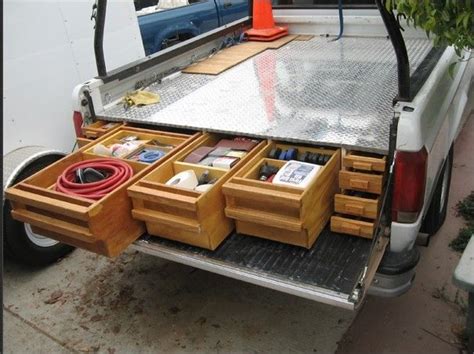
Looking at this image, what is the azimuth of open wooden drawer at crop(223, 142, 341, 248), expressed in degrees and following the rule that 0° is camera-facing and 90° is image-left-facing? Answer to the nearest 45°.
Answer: approximately 45°

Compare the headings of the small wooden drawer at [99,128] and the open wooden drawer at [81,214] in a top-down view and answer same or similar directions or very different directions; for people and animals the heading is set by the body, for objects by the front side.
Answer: same or similar directions

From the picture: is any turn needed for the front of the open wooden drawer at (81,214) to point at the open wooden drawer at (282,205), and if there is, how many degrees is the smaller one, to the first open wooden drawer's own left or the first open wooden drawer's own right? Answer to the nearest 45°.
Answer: approximately 90° to the first open wooden drawer's own left

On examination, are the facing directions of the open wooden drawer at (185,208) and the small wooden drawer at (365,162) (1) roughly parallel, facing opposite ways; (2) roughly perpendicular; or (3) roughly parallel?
roughly parallel

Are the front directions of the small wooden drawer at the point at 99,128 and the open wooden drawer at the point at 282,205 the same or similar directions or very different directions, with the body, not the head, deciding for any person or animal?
same or similar directions

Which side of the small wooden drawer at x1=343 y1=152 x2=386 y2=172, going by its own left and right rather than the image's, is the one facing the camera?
front

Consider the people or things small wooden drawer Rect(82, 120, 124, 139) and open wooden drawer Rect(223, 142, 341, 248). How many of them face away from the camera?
0

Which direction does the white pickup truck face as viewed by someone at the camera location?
facing away from the viewer and to the right of the viewer

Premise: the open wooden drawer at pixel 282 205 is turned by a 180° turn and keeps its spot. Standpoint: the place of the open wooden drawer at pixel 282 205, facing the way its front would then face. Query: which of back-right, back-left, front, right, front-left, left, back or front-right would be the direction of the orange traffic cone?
front-left

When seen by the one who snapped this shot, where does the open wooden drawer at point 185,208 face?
facing the viewer and to the left of the viewer

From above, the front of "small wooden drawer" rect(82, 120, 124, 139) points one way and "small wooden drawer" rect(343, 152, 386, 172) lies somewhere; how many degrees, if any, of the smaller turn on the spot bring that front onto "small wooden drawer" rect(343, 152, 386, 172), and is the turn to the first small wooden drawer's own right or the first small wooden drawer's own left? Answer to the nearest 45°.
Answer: approximately 90° to the first small wooden drawer's own left

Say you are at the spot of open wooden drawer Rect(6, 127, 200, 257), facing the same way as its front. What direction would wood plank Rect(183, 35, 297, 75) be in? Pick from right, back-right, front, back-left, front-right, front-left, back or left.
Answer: back

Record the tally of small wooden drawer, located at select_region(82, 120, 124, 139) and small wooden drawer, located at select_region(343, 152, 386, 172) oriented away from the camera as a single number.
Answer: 0

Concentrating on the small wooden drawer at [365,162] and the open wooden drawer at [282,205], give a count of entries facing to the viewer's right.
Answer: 0

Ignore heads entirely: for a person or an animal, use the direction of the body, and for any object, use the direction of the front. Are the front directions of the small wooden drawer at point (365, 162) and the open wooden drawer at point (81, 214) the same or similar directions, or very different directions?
same or similar directions
